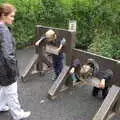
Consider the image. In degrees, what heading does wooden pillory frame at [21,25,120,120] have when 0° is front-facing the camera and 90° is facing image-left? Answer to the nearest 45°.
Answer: approximately 45°

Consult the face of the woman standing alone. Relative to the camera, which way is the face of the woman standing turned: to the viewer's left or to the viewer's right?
to the viewer's right

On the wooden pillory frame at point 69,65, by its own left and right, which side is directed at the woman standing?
front

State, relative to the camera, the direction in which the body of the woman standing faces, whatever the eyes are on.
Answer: to the viewer's right

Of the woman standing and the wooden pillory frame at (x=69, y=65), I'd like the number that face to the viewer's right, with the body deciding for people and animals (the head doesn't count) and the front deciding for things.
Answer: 1

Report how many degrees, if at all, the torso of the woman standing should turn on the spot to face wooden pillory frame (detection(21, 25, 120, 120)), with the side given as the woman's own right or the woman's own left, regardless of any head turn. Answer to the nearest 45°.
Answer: approximately 45° to the woman's own left
